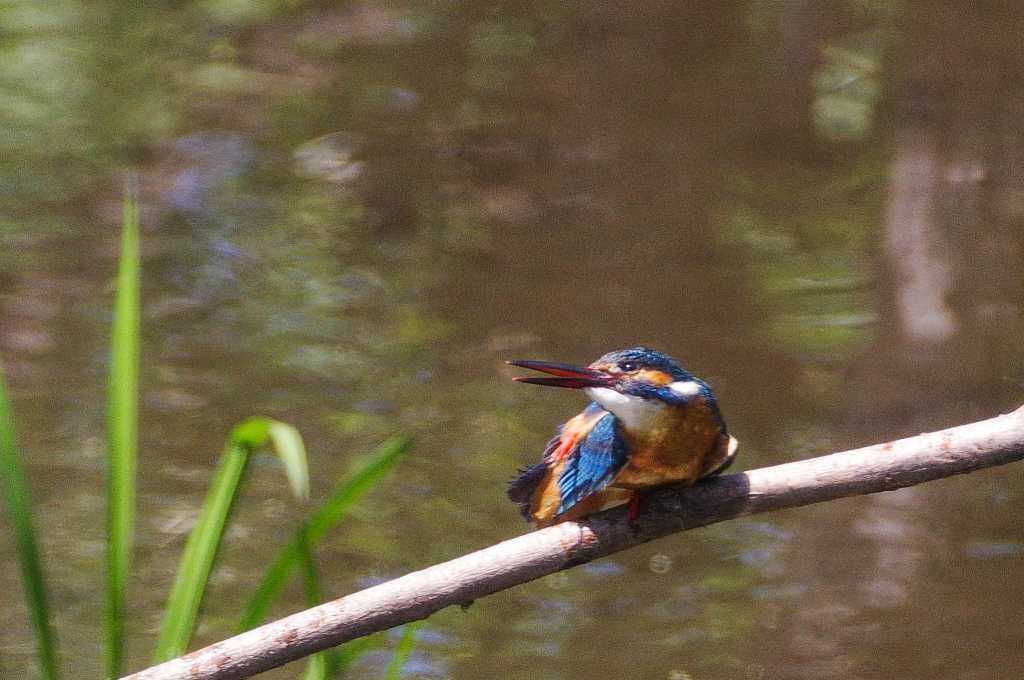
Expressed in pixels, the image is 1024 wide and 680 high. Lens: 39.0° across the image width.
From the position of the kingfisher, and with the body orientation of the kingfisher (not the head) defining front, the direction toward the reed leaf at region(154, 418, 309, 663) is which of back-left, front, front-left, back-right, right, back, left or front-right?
back-right
